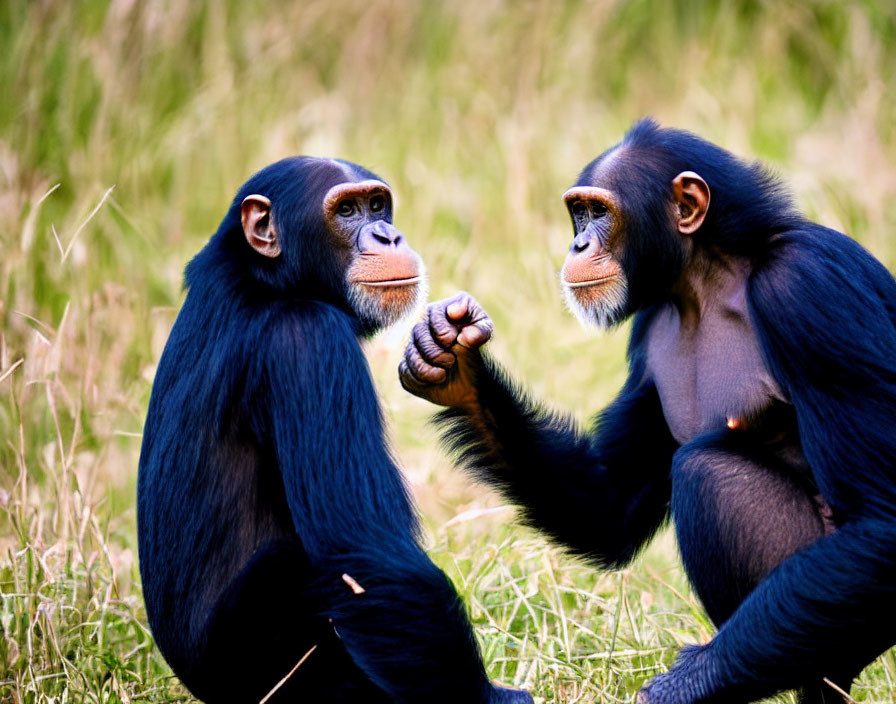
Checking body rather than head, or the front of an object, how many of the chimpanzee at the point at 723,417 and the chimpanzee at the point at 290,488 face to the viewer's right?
1

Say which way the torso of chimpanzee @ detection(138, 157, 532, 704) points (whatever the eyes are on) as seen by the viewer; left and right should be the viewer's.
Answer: facing to the right of the viewer

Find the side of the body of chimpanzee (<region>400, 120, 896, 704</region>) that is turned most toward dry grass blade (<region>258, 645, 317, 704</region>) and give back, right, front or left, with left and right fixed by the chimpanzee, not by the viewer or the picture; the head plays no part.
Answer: front

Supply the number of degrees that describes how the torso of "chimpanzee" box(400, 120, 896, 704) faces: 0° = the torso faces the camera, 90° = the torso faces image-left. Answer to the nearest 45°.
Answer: approximately 45°

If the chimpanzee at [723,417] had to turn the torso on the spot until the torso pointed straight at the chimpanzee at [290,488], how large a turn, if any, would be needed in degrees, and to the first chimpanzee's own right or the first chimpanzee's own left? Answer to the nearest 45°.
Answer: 0° — it already faces it

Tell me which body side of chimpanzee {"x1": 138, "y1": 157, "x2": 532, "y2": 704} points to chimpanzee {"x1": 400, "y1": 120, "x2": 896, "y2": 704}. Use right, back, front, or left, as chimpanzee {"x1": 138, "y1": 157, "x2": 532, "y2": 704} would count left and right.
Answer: front

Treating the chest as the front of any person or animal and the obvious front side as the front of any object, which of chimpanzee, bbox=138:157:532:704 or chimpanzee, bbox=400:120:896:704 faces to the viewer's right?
chimpanzee, bbox=138:157:532:704
